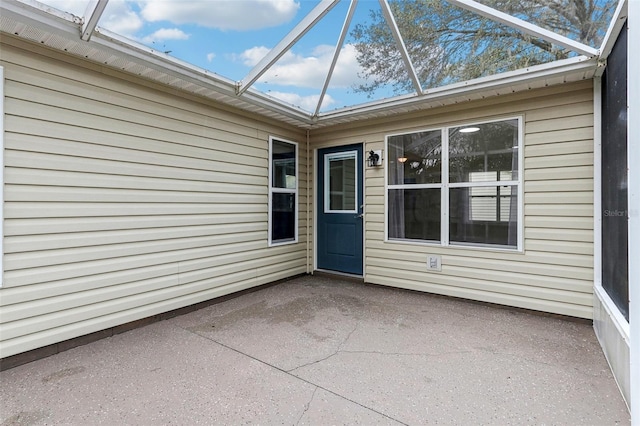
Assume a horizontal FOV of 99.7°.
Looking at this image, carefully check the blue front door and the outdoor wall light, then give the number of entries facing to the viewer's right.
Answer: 0

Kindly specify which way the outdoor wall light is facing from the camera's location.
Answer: facing the viewer and to the left of the viewer

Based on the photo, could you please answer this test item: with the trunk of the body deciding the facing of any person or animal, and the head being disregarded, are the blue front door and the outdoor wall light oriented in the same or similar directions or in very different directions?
same or similar directions
